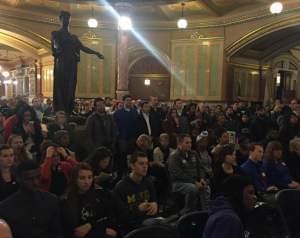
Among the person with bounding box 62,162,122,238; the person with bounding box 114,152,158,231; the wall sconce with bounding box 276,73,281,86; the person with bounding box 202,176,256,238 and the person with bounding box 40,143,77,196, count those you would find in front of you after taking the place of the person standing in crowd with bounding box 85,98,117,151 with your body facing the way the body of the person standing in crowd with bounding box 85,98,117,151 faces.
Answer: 4

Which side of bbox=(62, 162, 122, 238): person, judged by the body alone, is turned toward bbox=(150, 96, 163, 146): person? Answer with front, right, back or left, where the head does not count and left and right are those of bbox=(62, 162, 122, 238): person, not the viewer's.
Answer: back

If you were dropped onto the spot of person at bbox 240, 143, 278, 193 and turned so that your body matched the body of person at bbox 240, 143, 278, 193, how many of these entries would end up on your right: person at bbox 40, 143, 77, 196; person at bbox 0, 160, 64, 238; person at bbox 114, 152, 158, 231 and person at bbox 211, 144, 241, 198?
4

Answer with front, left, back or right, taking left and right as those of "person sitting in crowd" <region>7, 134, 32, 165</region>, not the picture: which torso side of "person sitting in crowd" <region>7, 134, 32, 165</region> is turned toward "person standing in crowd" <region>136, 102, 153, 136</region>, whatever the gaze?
left

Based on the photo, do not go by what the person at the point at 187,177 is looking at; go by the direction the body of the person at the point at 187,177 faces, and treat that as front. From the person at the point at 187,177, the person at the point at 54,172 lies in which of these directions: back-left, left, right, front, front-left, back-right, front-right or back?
right

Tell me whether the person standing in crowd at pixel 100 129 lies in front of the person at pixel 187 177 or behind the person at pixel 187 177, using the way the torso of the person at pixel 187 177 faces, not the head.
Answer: behind

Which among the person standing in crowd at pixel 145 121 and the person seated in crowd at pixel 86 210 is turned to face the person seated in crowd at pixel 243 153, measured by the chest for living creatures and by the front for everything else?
the person standing in crowd at pixel 145 121

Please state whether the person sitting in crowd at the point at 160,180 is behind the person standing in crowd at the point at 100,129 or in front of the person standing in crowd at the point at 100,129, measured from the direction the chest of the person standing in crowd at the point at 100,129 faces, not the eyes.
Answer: in front

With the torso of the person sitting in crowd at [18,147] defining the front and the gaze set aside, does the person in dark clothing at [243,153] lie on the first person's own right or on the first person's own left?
on the first person's own left
